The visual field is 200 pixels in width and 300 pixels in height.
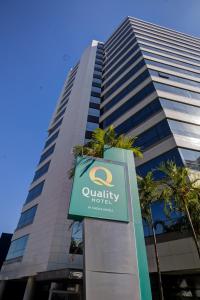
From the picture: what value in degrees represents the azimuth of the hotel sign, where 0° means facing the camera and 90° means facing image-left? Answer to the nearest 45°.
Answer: approximately 0°

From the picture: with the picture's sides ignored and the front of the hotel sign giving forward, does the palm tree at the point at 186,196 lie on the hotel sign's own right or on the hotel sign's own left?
on the hotel sign's own left
